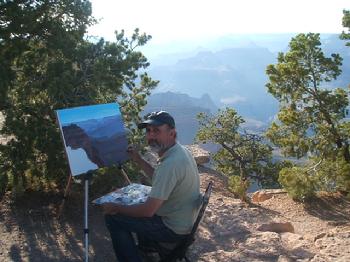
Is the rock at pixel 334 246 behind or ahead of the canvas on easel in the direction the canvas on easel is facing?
ahead

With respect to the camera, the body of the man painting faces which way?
to the viewer's left

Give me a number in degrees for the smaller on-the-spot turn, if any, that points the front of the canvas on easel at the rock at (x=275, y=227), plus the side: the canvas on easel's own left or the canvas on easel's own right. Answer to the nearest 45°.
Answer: approximately 45° to the canvas on easel's own left

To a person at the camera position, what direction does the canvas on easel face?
facing the viewer and to the right of the viewer

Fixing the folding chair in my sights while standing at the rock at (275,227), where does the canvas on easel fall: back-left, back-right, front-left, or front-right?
front-right

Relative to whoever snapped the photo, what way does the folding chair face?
facing to the left of the viewer

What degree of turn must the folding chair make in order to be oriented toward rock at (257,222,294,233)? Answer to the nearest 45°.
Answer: approximately 135° to its right

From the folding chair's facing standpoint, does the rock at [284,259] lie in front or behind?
behind

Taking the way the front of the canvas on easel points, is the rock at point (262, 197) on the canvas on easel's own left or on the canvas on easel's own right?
on the canvas on easel's own left

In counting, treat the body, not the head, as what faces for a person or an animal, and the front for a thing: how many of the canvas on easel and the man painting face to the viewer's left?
1

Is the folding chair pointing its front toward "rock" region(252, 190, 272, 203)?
no

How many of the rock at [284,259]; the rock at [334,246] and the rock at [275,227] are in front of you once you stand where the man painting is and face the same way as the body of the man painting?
0
